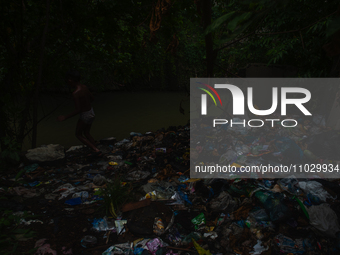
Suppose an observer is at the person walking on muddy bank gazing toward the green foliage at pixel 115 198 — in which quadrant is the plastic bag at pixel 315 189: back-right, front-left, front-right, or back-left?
front-left

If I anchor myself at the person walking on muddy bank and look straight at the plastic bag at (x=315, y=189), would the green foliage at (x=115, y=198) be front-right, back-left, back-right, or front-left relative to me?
front-right

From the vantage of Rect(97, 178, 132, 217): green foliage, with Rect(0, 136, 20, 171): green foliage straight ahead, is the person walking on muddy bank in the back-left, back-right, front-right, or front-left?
front-right

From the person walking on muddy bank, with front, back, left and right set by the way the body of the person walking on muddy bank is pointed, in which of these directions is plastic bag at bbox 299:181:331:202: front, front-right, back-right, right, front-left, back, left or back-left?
back-left

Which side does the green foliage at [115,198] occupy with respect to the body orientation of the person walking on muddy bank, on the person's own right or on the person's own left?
on the person's own left

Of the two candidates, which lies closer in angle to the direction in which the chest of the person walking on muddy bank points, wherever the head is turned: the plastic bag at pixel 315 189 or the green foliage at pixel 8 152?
the green foliage

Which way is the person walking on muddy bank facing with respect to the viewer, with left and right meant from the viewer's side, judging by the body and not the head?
facing to the left of the viewer
